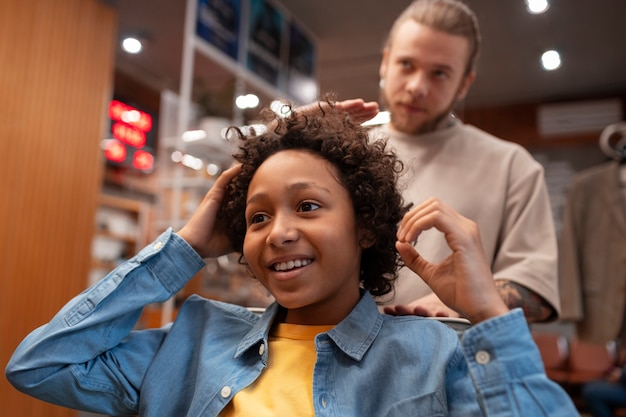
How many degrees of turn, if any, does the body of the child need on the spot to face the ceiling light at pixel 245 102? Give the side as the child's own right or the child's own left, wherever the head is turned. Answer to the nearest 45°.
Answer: approximately 135° to the child's own right

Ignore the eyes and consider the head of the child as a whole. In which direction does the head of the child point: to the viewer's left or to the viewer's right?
to the viewer's left

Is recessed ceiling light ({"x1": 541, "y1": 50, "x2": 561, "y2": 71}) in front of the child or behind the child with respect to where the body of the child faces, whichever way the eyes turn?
behind

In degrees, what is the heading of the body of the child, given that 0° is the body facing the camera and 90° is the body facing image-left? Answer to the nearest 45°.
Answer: approximately 45°

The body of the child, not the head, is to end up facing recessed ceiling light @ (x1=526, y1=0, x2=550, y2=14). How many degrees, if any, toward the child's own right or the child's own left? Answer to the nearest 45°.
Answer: approximately 180°
